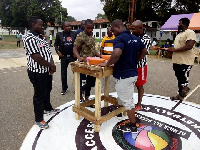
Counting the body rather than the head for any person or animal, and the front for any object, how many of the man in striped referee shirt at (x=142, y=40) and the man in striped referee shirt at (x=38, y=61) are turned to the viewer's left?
1

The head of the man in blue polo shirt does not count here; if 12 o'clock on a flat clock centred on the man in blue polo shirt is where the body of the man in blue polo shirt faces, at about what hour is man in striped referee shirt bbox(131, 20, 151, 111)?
The man in striped referee shirt is roughly at 2 o'clock from the man in blue polo shirt.

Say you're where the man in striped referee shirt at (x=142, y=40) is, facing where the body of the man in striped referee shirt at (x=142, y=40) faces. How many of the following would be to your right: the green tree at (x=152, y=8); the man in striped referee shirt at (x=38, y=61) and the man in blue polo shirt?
1

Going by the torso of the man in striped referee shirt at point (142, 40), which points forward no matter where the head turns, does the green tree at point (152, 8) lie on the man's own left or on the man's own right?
on the man's own right

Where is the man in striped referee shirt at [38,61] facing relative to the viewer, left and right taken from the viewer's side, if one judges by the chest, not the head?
facing the viewer and to the right of the viewer

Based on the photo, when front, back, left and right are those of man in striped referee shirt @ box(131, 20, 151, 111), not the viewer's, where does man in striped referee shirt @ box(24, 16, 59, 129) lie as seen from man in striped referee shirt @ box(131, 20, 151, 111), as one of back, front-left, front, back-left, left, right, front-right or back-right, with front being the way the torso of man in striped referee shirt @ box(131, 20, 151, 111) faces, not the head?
front-left

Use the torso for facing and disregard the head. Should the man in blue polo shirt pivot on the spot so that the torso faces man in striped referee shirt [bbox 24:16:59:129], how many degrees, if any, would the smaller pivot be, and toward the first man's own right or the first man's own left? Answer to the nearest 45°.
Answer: approximately 45° to the first man's own left

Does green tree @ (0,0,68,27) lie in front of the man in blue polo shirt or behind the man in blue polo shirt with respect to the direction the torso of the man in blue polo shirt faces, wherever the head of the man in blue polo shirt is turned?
in front

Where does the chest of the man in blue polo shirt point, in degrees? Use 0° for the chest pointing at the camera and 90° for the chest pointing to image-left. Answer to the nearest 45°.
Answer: approximately 135°

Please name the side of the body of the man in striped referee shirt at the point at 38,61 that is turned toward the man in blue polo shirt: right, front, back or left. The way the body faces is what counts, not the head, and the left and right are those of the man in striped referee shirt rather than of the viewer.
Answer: front

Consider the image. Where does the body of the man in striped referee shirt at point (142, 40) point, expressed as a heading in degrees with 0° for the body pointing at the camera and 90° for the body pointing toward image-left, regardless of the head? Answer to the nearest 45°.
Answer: approximately 90°
